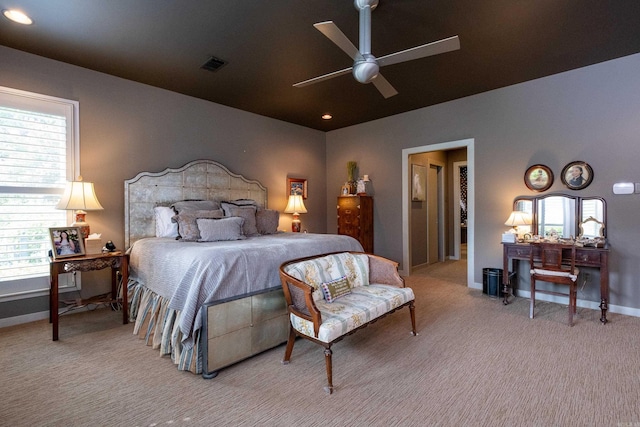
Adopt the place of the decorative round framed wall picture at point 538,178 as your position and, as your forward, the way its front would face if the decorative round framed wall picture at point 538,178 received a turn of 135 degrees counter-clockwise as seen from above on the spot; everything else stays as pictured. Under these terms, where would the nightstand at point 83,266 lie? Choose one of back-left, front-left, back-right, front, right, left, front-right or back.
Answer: back

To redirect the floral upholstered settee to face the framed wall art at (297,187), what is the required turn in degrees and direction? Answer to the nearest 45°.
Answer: approximately 135° to its left

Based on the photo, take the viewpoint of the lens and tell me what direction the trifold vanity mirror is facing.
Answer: facing the viewer

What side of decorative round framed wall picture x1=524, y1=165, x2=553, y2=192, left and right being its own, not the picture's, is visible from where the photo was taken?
front

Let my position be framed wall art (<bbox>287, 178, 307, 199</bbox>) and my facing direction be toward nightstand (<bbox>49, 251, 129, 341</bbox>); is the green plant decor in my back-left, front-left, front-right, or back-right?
back-left

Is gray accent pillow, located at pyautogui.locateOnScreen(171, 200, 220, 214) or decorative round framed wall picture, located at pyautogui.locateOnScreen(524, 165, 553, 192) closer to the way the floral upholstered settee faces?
the decorative round framed wall picture

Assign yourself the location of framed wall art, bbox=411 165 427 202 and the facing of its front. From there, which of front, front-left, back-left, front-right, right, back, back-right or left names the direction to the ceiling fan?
front-right

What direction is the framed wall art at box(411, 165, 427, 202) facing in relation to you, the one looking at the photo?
facing the viewer and to the right of the viewer

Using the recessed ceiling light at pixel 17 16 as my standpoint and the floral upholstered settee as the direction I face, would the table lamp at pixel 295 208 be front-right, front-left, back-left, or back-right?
front-left

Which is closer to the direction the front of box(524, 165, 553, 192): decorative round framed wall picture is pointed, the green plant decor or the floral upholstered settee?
the floral upholstered settee

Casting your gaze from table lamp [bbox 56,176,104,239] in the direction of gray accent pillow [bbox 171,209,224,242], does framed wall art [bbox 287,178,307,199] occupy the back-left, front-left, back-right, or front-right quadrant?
front-left

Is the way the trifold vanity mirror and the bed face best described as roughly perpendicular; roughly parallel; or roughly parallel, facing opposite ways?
roughly perpendicular
